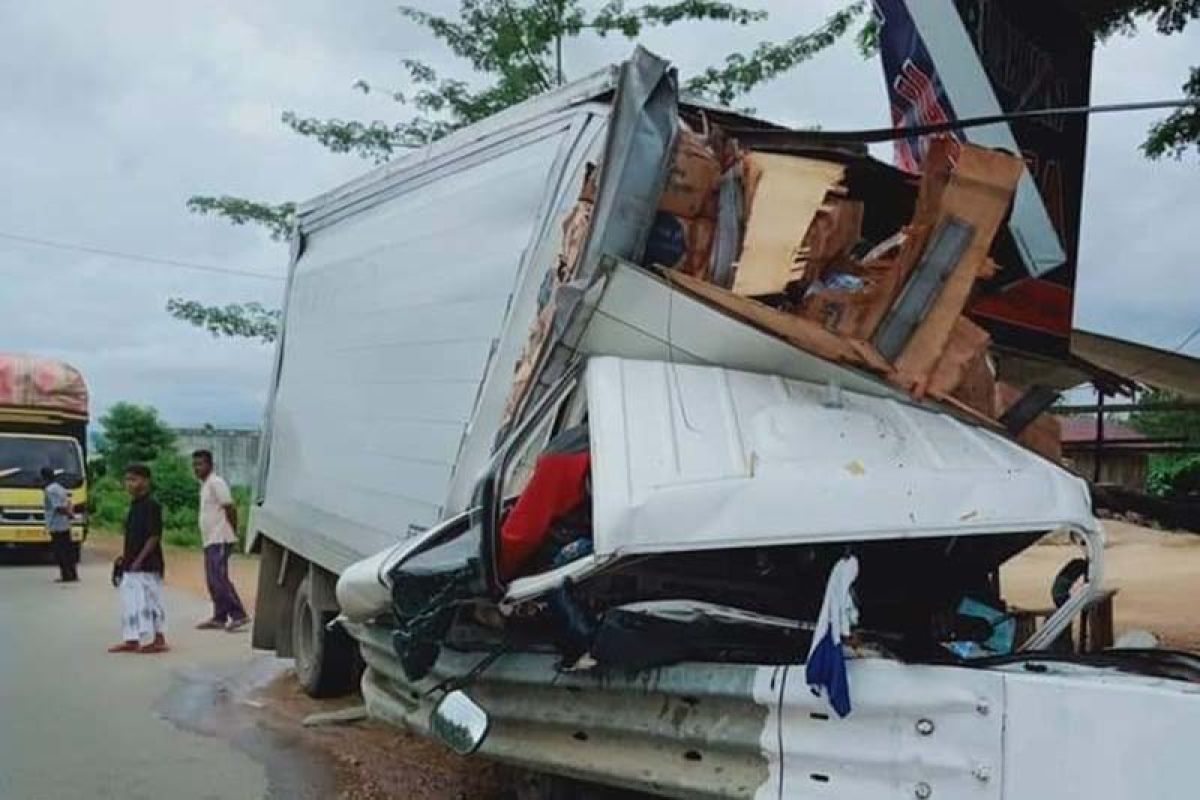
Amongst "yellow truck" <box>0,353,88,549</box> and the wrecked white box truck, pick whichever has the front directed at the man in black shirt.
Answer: the yellow truck

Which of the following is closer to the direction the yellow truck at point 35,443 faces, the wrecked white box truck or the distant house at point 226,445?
the wrecked white box truck

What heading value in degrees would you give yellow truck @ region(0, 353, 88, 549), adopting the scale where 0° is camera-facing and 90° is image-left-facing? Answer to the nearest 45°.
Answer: approximately 0°

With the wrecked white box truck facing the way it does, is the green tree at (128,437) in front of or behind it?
behind

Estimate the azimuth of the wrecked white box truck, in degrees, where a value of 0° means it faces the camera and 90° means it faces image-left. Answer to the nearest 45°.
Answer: approximately 315°

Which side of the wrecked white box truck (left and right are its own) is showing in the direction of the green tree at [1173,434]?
left
